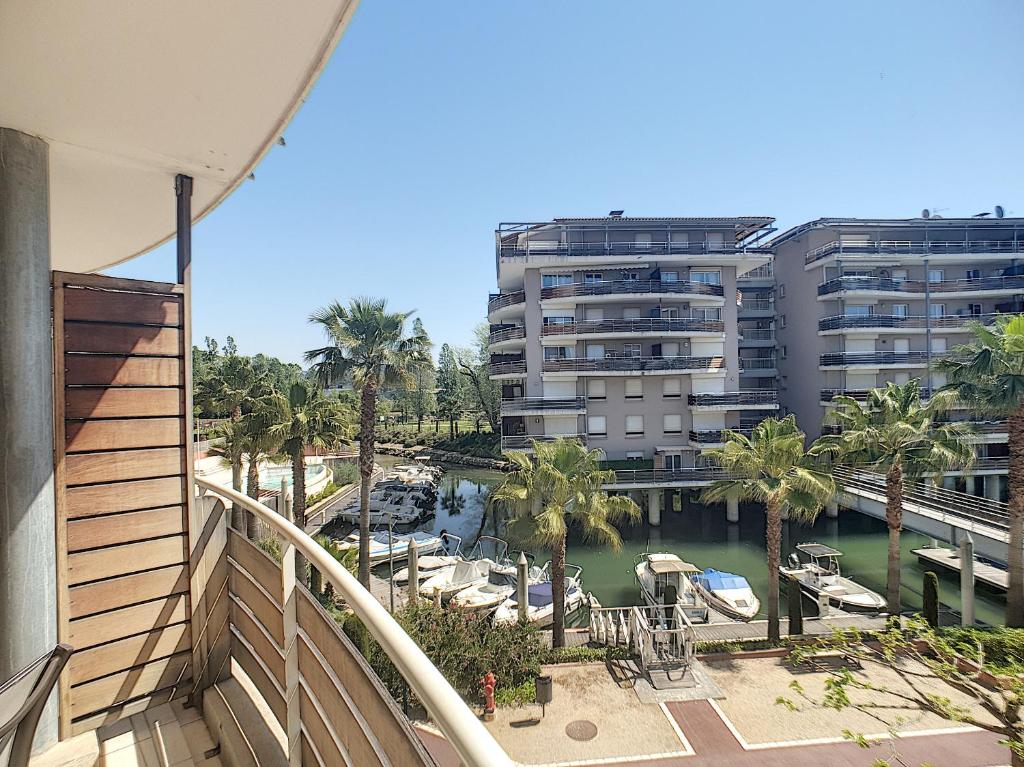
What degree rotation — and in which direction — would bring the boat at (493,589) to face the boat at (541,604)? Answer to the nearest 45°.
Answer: approximately 90° to its left

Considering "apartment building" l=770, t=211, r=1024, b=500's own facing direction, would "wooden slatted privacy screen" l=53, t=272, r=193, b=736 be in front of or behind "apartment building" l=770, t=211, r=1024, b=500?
in front

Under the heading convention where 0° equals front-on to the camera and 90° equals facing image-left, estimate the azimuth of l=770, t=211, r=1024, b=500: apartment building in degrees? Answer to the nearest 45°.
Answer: approximately 0°

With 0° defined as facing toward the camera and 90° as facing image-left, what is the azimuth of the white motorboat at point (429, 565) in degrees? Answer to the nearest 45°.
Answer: approximately 45°

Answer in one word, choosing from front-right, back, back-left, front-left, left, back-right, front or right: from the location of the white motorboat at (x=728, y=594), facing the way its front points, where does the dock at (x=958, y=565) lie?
left

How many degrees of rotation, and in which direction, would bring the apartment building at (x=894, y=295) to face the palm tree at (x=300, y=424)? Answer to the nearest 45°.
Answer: approximately 45° to its right

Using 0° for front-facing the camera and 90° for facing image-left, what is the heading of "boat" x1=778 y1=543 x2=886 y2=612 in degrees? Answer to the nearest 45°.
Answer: approximately 315°

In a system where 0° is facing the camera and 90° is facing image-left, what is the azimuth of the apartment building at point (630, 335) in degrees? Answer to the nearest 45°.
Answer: approximately 0°

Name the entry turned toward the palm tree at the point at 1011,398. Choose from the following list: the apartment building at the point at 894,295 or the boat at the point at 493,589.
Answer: the apartment building

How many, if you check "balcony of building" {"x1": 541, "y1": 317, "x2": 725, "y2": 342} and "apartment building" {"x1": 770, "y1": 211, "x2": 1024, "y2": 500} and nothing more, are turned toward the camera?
2

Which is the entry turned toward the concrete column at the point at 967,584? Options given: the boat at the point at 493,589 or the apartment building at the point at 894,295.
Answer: the apartment building

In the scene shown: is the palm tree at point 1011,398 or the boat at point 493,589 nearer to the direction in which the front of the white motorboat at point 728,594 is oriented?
the palm tree

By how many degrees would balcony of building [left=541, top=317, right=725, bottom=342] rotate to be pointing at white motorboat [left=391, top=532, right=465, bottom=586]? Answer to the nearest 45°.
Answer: approximately 45° to its right

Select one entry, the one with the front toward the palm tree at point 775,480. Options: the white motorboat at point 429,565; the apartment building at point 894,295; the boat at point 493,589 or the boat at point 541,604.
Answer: the apartment building
